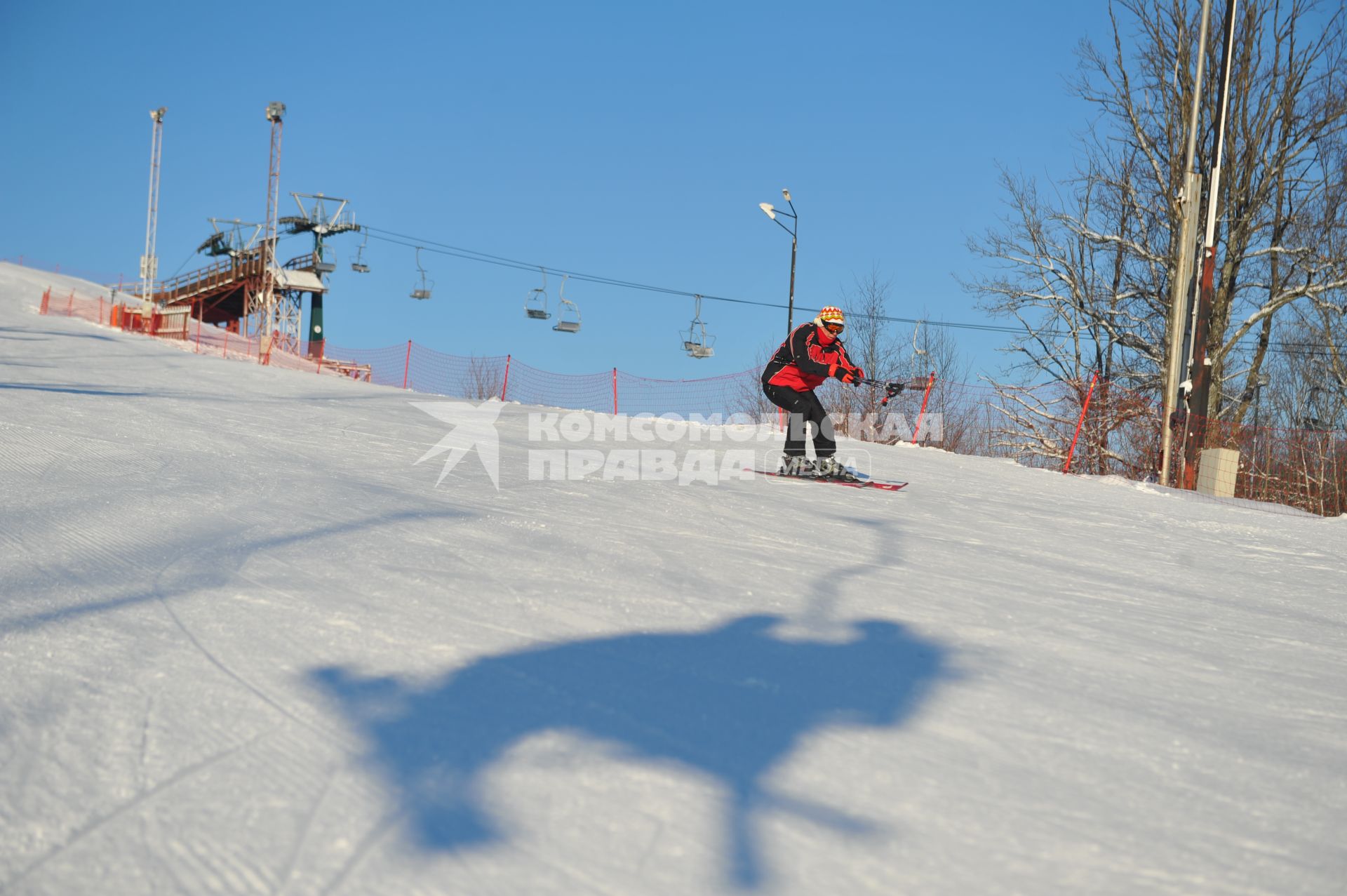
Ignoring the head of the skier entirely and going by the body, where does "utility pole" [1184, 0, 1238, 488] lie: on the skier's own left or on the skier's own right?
on the skier's own left

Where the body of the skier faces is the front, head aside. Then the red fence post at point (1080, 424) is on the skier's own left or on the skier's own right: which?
on the skier's own left

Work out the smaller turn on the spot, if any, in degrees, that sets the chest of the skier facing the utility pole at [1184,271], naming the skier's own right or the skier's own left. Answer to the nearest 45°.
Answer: approximately 90° to the skier's own left

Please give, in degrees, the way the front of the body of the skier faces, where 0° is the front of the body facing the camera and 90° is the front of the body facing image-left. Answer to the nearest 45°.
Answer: approximately 315°
